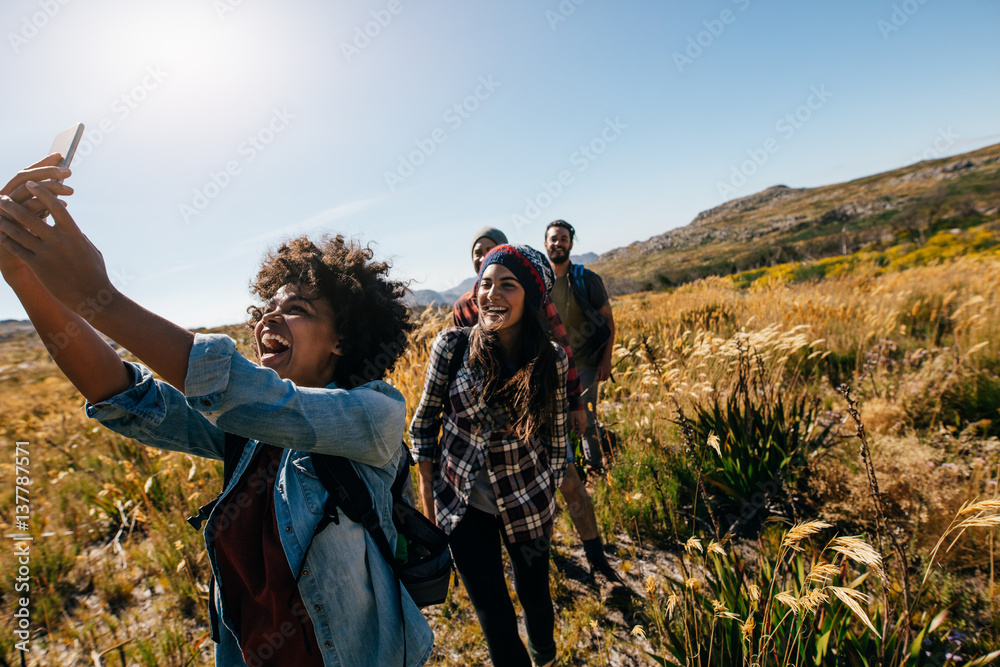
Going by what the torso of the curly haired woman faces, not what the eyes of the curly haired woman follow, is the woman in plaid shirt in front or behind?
behind

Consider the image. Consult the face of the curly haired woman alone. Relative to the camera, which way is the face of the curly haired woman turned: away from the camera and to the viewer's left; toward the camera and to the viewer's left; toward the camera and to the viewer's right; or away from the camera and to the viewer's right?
toward the camera and to the viewer's left

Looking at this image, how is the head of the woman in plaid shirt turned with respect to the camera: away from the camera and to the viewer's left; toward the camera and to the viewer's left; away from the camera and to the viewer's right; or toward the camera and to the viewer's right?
toward the camera and to the viewer's left
